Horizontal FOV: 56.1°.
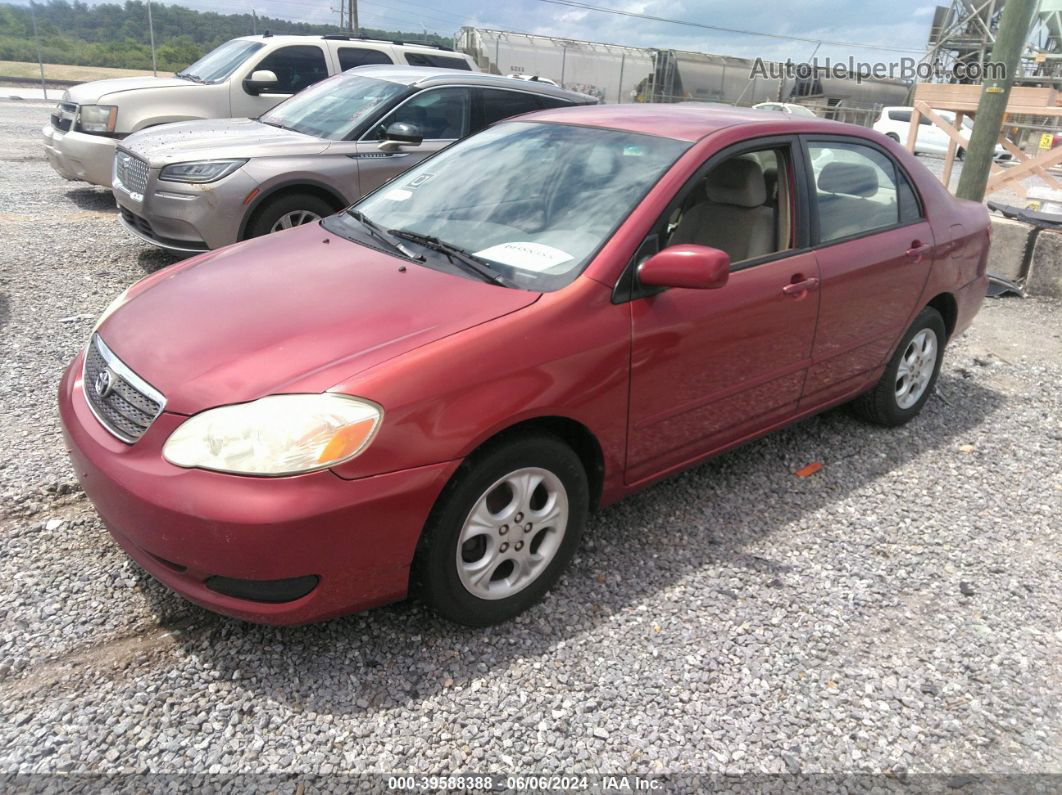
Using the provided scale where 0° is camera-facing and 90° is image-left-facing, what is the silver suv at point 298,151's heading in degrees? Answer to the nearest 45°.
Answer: approximately 45°

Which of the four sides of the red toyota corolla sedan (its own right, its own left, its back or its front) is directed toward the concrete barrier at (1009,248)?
back

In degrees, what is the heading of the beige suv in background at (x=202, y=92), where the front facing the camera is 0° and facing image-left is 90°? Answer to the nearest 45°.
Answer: approximately 45°

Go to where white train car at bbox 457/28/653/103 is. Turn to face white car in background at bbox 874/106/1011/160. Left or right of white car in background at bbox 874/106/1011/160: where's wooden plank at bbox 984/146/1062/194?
right

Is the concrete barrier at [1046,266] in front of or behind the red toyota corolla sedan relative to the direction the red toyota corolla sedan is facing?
behind

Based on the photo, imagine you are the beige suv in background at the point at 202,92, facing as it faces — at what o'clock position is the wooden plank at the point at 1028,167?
The wooden plank is roughly at 8 o'clock from the beige suv in background.

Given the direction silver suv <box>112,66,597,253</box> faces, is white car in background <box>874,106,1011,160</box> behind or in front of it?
behind
